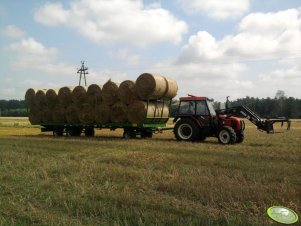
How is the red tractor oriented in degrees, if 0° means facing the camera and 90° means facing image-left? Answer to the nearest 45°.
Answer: approximately 315°

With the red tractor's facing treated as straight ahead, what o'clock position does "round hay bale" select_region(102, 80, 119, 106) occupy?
The round hay bale is roughly at 5 o'clock from the red tractor.

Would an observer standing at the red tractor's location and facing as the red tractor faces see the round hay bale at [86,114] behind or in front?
behind

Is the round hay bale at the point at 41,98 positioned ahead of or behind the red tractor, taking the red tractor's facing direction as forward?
behind

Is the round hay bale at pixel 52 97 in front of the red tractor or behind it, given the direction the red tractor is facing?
behind

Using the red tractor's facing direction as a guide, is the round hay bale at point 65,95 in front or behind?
behind

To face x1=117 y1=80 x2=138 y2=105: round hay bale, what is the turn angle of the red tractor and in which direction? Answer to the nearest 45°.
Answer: approximately 135° to its right

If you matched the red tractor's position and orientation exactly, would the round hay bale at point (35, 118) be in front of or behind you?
behind

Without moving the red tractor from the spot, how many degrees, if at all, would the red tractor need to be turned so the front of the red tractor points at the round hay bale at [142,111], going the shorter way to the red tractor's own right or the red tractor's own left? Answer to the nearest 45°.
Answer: approximately 135° to the red tractor's own right

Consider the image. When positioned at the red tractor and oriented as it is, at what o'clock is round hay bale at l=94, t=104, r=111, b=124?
The round hay bale is roughly at 5 o'clock from the red tractor.
